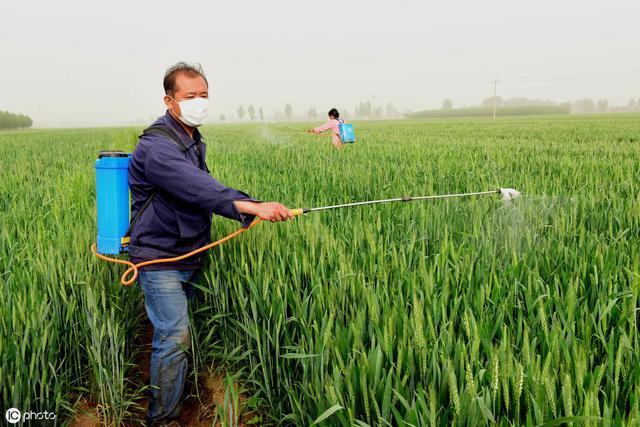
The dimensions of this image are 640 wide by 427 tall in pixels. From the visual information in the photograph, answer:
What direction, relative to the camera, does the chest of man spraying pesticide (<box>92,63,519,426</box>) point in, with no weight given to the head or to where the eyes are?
to the viewer's right
